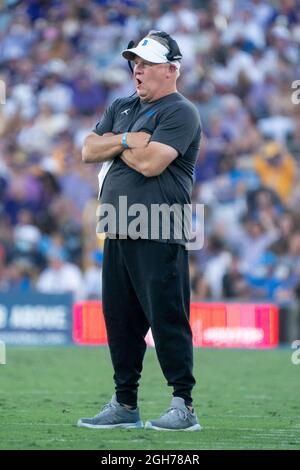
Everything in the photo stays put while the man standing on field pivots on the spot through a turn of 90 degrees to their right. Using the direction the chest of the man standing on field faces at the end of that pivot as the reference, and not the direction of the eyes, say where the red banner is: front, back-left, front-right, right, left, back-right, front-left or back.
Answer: front-right

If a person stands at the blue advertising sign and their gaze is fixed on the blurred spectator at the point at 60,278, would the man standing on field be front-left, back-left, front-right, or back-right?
back-right

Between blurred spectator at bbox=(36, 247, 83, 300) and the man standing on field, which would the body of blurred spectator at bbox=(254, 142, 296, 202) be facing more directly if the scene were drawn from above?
the man standing on field

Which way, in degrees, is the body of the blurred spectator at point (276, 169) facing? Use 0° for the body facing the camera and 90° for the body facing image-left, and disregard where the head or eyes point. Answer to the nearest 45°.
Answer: approximately 0°

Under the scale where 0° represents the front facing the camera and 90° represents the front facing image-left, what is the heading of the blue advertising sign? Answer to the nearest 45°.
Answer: approximately 0°

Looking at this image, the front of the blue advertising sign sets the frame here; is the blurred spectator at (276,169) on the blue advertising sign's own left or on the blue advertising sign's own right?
on the blue advertising sign's own left

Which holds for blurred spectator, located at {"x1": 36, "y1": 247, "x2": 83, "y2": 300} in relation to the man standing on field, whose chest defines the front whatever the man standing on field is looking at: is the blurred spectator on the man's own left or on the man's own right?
on the man's own right

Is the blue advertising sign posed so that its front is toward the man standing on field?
yes

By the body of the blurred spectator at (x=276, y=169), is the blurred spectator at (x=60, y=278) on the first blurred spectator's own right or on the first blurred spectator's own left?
on the first blurred spectator's own right

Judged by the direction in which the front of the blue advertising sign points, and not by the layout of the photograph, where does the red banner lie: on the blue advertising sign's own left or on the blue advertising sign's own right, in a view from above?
on the blue advertising sign's own left
